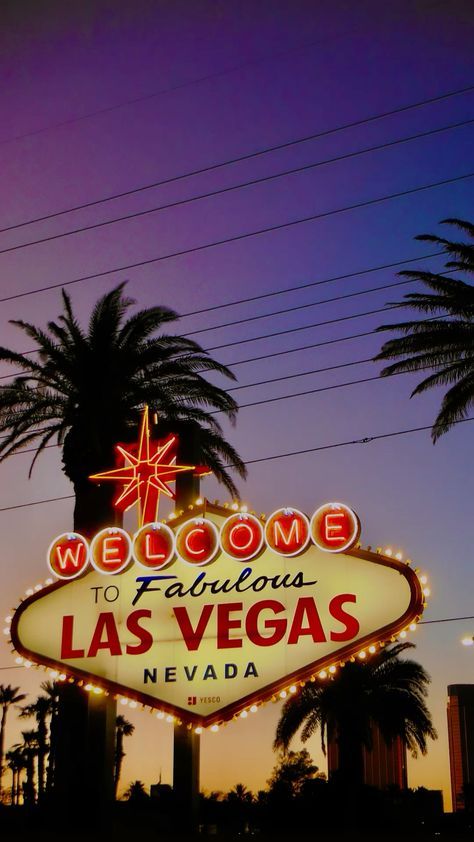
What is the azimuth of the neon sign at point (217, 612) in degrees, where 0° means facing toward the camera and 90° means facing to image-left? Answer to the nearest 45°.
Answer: approximately 0°

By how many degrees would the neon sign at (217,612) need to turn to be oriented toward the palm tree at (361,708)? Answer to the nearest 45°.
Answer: approximately 180°

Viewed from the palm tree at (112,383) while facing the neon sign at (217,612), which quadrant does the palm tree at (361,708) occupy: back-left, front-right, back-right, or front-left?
back-left
